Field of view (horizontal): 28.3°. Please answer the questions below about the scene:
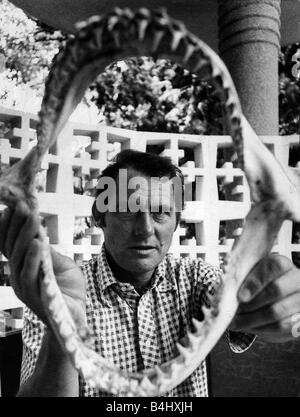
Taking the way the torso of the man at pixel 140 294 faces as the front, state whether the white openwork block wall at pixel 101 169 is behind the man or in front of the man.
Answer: behind

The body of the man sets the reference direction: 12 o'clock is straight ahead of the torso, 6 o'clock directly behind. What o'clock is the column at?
The column is roughly at 7 o'clock from the man.

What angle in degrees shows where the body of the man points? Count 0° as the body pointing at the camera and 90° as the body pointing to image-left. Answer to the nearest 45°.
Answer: approximately 0°
